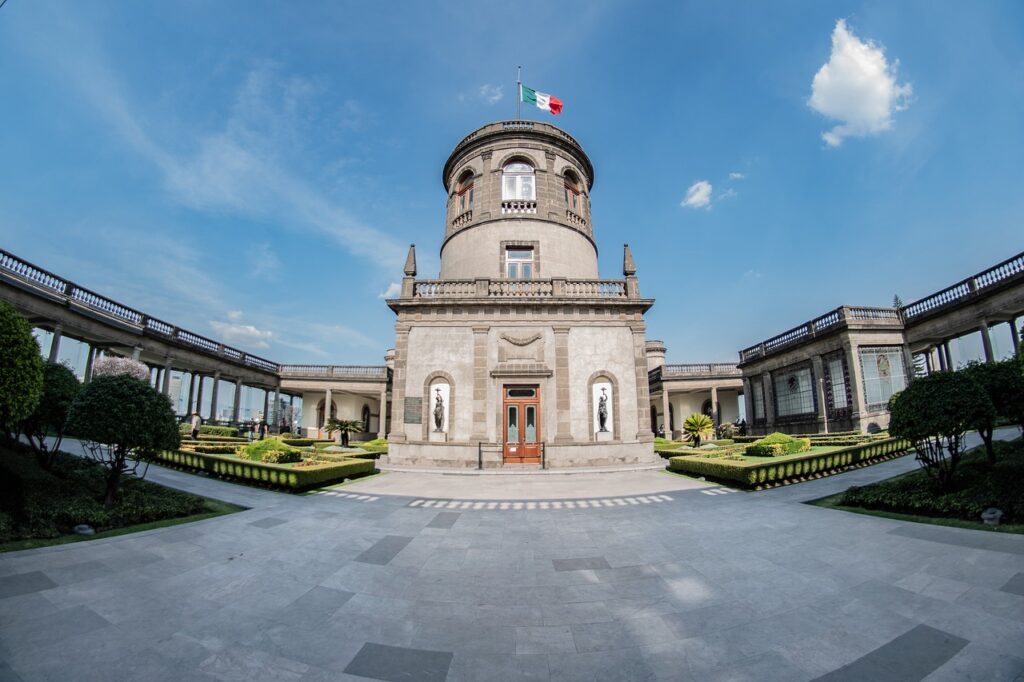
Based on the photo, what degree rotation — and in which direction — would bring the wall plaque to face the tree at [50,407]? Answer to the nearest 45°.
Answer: approximately 45° to its right

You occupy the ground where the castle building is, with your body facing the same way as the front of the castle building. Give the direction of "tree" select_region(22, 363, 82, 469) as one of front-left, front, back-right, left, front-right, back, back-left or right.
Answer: front-right

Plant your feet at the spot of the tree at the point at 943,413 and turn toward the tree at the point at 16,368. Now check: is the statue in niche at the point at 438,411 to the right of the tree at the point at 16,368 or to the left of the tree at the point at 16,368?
right

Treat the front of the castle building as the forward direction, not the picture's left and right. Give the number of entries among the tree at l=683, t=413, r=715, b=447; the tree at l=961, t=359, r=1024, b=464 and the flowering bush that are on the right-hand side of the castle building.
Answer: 1

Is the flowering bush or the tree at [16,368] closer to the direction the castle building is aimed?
the tree

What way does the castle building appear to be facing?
toward the camera

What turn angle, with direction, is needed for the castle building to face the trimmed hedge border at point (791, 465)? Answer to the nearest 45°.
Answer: approximately 45° to its left

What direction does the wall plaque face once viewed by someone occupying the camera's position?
facing the viewer

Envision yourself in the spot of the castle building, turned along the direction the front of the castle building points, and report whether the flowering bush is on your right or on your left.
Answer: on your right

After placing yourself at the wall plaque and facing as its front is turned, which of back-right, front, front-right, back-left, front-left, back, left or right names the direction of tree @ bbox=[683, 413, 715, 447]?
left

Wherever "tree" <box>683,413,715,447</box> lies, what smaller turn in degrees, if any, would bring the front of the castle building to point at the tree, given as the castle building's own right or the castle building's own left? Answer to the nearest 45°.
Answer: approximately 90° to the castle building's own left
